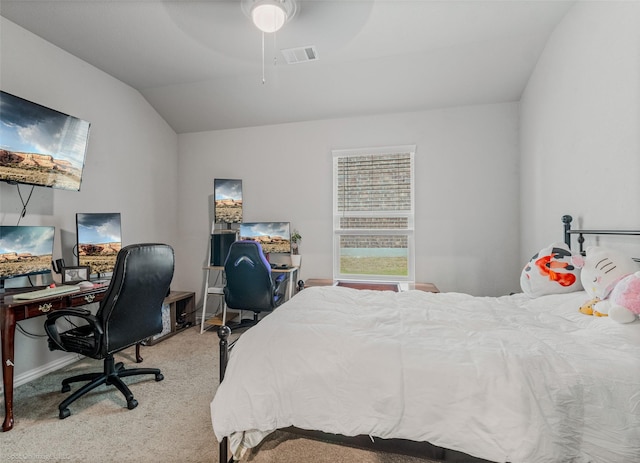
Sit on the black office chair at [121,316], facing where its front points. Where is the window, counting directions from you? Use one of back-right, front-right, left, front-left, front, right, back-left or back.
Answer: back-right

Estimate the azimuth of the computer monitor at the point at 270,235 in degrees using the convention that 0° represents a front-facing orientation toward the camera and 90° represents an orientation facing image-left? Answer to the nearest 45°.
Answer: approximately 0°

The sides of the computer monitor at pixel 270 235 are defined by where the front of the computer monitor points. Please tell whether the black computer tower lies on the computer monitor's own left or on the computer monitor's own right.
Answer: on the computer monitor's own right

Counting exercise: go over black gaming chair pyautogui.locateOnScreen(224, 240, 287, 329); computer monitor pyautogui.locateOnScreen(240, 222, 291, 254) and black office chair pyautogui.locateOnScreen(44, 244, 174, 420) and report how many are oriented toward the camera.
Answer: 1

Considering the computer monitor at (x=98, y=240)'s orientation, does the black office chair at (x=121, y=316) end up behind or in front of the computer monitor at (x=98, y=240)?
in front

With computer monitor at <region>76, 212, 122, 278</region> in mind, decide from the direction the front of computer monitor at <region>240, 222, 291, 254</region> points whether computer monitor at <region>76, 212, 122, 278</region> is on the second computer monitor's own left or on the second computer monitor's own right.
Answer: on the second computer monitor's own right

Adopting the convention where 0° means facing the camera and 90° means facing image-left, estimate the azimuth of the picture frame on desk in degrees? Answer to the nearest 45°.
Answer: approximately 315°

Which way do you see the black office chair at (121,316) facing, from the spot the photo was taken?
facing away from the viewer and to the left of the viewer

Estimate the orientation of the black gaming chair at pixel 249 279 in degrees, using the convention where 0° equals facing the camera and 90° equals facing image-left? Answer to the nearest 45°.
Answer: approximately 225°

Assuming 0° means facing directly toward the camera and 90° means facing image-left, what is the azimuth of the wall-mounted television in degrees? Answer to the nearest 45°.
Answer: approximately 315°

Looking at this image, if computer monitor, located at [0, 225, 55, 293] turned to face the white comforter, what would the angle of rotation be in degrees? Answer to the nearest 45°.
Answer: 0° — it already faces it

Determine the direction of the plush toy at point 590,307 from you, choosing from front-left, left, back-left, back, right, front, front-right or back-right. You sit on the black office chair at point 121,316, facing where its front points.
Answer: back

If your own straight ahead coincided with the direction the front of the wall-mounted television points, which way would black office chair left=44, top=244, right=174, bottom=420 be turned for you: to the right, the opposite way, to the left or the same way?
the opposite way
